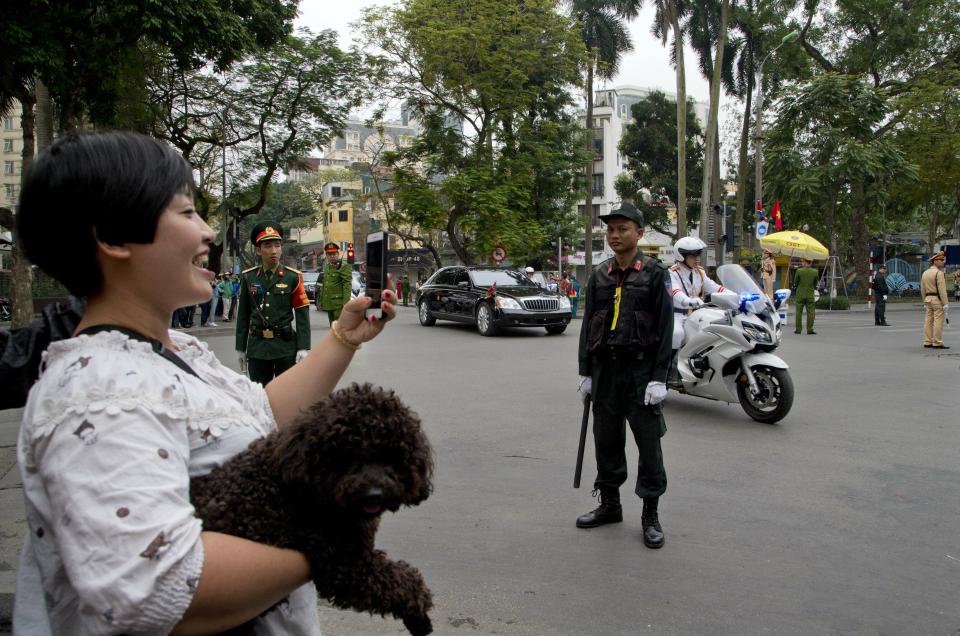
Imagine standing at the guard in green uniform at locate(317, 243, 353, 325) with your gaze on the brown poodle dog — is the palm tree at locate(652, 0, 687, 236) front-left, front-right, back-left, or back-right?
back-left

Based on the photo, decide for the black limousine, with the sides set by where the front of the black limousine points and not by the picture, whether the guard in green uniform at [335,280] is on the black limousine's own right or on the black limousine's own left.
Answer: on the black limousine's own right

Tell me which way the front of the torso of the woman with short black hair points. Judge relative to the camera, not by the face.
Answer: to the viewer's right

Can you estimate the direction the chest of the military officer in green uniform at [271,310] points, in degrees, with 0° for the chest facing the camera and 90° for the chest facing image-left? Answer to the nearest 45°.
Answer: approximately 0°

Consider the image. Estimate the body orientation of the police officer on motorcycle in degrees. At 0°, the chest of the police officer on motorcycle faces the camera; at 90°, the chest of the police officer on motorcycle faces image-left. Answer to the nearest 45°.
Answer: approximately 315°

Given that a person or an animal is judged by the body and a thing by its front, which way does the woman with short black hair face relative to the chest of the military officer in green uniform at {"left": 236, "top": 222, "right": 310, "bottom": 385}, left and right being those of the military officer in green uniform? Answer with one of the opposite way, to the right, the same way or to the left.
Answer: to the left

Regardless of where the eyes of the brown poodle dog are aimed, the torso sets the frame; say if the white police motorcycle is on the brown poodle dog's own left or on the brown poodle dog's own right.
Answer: on the brown poodle dog's own left

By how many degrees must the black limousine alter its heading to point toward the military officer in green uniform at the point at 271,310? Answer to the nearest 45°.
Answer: approximately 45° to its right

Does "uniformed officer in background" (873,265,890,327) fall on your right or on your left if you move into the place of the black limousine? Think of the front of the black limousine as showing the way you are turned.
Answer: on your left

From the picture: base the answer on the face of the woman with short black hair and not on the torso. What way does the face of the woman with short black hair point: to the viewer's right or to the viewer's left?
to the viewer's right

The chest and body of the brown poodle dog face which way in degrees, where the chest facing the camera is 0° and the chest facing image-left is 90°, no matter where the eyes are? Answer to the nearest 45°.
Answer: approximately 315°

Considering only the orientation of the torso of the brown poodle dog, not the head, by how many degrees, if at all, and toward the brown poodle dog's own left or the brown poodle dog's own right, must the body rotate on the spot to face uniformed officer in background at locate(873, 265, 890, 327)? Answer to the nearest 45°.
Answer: approximately 90° to the brown poodle dog's own left

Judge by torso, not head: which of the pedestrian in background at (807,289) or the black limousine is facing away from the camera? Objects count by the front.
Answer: the pedestrian in background

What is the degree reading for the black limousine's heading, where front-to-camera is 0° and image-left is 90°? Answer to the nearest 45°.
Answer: approximately 315°
